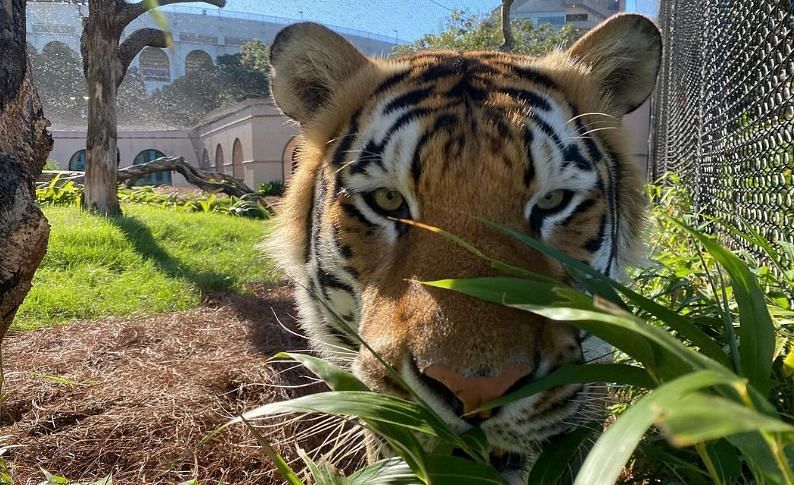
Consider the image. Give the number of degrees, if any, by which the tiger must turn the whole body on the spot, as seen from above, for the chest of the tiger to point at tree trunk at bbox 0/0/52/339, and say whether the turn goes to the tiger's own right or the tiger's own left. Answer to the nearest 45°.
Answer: approximately 90° to the tiger's own right

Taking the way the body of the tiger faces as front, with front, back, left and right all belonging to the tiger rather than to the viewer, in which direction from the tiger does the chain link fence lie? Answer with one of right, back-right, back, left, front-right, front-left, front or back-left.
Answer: back-left

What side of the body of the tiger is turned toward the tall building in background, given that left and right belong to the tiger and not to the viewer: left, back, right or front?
back

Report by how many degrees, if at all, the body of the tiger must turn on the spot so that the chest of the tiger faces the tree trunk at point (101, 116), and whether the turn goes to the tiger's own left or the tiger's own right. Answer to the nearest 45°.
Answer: approximately 135° to the tiger's own right

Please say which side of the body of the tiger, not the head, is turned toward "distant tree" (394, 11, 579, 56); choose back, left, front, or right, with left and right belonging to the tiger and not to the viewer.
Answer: back

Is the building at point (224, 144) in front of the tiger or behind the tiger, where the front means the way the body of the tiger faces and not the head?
behind

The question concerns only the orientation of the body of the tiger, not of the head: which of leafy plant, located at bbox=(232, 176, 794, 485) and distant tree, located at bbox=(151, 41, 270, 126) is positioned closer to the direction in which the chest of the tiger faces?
the leafy plant

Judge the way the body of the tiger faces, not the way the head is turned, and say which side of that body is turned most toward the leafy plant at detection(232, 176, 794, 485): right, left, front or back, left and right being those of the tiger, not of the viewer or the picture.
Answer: front

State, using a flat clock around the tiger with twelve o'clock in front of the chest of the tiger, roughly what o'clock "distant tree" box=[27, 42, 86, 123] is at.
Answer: The distant tree is roughly at 5 o'clock from the tiger.

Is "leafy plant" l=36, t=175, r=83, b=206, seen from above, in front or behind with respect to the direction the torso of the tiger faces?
behind

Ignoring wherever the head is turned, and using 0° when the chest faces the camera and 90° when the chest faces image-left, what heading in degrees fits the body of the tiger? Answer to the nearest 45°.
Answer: approximately 0°
